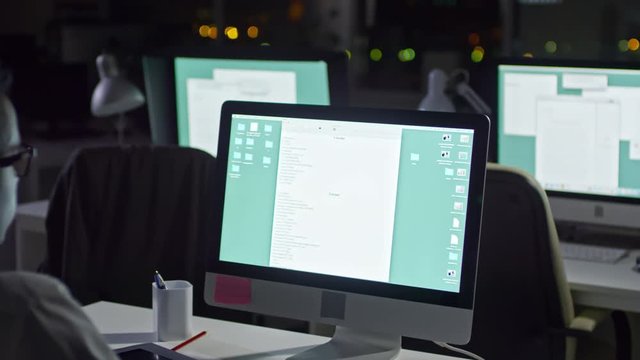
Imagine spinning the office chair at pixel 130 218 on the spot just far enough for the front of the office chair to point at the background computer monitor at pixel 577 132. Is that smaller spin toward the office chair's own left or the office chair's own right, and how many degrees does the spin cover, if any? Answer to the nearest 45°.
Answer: approximately 90° to the office chair's own right

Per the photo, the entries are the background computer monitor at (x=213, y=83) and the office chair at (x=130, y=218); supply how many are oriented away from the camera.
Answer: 1

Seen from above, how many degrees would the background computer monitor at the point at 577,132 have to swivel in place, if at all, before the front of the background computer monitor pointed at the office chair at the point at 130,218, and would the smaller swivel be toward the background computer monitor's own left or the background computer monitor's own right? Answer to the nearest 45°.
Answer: approximately 45° to the background computer monitor's own right

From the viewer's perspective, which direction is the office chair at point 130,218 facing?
away from the camera

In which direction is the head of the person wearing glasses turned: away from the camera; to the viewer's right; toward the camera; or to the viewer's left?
to the viewer's right

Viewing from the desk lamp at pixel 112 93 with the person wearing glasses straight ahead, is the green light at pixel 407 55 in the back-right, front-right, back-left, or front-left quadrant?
back-left

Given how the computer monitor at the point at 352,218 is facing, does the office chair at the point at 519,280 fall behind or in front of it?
behind

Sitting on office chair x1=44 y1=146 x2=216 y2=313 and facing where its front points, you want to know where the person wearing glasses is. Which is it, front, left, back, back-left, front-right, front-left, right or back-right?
back

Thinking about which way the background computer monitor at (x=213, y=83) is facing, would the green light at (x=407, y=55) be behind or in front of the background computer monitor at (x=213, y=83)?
behind

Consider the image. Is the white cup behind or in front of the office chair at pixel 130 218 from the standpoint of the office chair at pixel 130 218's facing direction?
behind

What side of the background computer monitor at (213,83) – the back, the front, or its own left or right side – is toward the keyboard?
left
